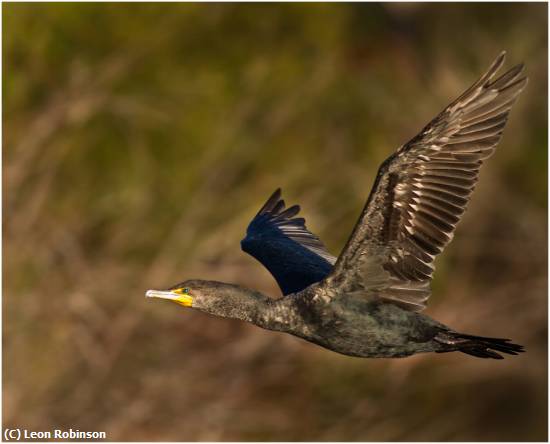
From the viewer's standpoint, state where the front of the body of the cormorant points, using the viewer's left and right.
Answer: facing to the left of the viewer
